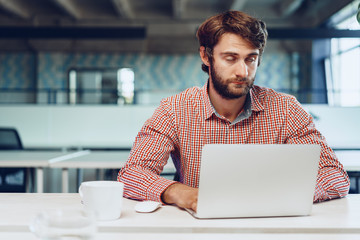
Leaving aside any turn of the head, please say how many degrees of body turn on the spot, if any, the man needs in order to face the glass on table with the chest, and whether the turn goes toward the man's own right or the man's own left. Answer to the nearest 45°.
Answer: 0° — they already face it

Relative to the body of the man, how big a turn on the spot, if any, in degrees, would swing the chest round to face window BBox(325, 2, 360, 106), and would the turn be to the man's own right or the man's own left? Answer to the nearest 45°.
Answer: approximately 180°

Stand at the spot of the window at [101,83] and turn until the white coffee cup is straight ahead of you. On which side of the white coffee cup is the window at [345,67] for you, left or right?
left

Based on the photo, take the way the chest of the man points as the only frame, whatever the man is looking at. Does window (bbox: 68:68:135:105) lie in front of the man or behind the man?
behind

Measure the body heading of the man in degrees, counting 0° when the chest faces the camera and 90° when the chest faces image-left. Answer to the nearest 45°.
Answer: approximately 0°

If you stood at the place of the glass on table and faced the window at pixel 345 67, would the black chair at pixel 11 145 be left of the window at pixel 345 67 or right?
left

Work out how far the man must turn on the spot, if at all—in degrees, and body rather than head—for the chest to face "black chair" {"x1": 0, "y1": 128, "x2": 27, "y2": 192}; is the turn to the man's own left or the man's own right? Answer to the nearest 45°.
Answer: approximately 135° to the man's own right

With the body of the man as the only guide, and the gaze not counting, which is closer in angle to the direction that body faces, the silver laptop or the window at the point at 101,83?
the silver laptop

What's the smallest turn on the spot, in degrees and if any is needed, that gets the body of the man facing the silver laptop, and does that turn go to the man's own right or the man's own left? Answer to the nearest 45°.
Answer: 0° — they already face it

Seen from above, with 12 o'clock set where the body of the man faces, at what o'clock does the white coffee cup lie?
The white coffee cup is roughly at 1 o'clock from the man.
